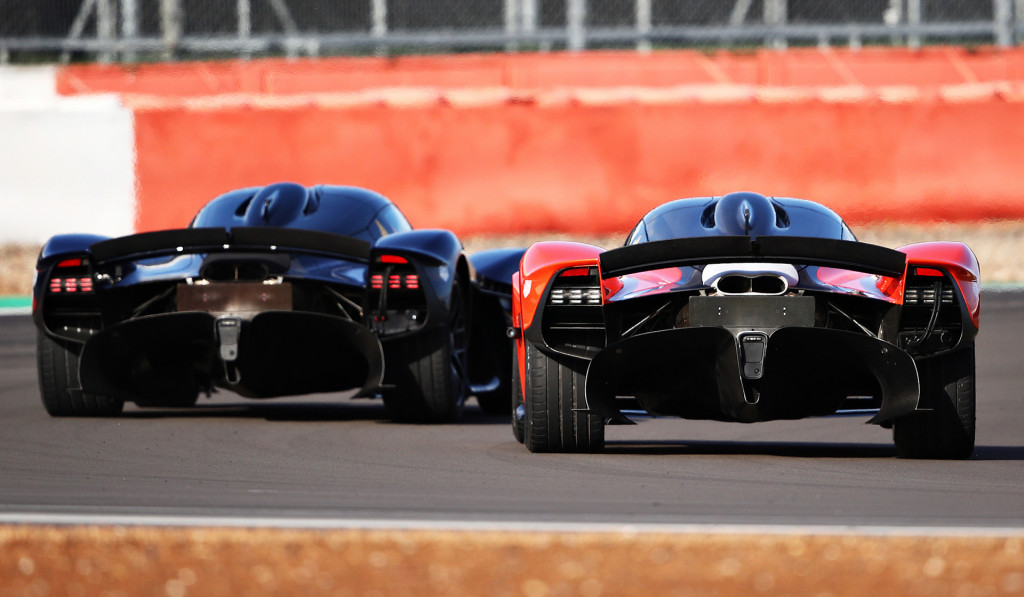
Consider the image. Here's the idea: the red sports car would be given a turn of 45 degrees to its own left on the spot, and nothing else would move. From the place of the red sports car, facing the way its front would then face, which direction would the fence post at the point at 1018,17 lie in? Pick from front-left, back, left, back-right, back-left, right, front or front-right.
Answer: front-right

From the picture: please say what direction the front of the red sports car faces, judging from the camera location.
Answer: facing away from the viewer
